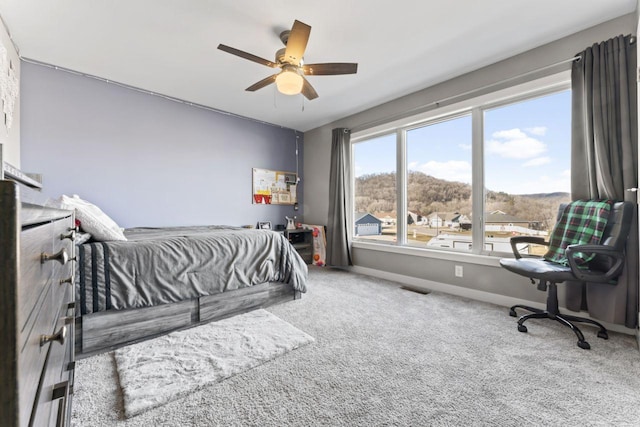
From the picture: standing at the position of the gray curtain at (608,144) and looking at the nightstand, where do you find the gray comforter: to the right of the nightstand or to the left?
left

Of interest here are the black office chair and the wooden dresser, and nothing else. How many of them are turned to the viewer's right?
1

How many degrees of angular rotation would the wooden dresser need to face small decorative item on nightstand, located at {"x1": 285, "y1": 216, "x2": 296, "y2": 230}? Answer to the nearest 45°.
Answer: approximately 45° to its left

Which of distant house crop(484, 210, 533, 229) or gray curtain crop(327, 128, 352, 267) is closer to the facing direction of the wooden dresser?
the distant house

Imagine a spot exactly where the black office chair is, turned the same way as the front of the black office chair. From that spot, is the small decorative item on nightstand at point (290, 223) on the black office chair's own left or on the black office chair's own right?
on the black office chair's own right

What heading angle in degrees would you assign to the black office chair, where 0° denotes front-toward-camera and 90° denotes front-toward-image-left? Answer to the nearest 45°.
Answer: approximately 45°

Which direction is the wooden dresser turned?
to the viewer's right
